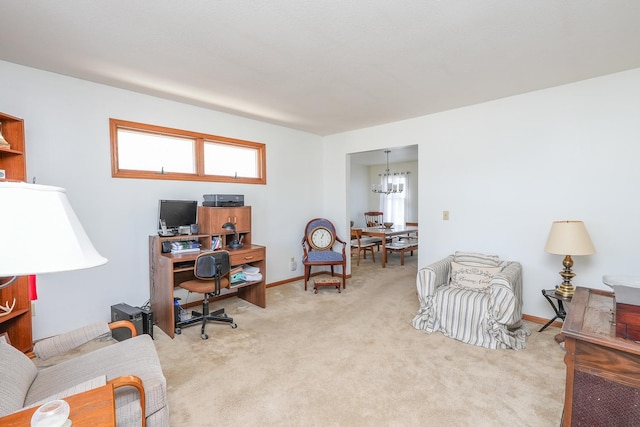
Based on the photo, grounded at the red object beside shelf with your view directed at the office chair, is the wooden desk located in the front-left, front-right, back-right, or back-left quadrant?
front-left

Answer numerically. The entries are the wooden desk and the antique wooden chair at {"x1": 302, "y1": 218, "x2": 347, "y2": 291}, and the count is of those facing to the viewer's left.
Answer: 0

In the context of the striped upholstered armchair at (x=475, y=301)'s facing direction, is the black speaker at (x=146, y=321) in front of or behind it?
in front

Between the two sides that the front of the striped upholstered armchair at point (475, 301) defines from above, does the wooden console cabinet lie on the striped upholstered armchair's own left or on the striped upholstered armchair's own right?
on the striped upholstered armchair's own left

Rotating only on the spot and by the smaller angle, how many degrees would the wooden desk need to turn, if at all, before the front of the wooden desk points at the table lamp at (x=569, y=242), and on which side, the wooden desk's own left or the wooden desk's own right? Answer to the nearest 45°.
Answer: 0° — it already faces it

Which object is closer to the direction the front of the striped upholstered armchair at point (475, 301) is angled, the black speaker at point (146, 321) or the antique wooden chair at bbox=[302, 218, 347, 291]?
the black speaker

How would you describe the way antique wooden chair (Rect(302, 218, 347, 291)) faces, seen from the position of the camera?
facing the viewer

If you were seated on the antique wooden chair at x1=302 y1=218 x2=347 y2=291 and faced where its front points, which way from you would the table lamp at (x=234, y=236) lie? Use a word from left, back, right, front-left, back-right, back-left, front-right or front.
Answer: front-right

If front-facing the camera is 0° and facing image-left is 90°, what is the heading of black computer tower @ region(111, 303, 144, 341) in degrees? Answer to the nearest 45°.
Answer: approximately 315°

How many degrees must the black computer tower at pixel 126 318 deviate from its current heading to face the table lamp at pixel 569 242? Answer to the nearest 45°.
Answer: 0° — it already faces it

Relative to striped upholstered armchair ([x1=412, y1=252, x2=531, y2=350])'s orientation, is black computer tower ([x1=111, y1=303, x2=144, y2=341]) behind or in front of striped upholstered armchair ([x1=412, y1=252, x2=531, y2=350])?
in front

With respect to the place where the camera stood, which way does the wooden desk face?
facing the viewer and to the right of the viewer

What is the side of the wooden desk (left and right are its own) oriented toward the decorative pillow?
front

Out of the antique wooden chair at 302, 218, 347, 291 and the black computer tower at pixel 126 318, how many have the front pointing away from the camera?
0

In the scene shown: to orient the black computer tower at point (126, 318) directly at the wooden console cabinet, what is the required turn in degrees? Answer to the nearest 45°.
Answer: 0° — it already faces it

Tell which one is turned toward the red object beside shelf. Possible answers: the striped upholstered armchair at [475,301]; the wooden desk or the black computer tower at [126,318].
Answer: the striped upholstered armchair
